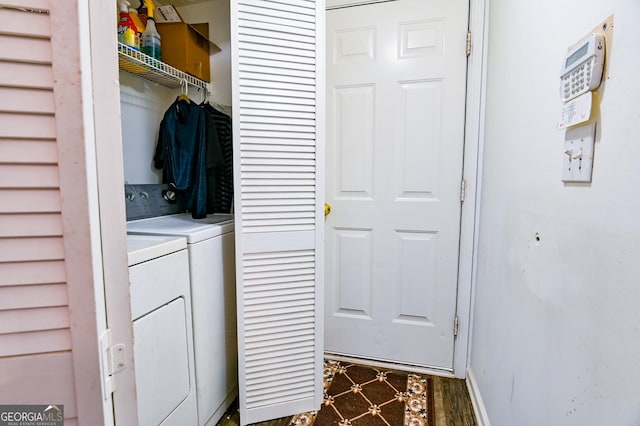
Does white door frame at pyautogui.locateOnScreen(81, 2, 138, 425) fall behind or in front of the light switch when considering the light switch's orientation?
in front

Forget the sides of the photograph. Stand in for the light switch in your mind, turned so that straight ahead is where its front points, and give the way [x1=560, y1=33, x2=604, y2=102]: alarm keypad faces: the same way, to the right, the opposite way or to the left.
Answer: the same way

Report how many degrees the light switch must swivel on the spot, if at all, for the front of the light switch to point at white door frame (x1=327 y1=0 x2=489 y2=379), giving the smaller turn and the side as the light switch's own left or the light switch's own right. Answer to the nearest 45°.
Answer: approximately 90° to the light switch's own right

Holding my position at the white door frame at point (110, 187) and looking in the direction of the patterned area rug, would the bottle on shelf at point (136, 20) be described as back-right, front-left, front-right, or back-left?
front-left

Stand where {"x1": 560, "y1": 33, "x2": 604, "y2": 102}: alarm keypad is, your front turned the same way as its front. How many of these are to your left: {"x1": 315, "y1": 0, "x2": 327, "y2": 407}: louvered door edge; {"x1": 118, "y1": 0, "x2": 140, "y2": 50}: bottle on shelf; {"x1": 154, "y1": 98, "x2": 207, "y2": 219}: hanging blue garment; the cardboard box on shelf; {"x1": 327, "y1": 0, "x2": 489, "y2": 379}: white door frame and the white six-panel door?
0

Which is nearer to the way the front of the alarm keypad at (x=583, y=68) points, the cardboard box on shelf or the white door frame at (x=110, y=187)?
the white door frame

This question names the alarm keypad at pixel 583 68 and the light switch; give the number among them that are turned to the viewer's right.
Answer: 0

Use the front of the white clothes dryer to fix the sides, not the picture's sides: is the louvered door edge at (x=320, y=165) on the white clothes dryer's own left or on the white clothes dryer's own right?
on the white clothes dryer's own left

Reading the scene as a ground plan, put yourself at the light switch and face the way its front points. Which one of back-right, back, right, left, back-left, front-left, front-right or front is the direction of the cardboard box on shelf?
front-right

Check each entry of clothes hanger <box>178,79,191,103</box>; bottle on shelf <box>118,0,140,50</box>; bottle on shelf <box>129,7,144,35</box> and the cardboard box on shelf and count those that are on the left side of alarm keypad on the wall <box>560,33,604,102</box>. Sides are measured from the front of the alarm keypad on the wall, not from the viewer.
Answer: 0

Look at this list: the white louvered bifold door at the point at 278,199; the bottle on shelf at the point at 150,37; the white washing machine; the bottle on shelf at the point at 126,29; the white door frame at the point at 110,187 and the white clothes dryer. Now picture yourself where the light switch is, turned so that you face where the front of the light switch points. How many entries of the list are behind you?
0

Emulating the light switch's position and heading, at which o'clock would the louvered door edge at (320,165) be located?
The louvered door edge is roughly at 2 o'clock from the light switch.

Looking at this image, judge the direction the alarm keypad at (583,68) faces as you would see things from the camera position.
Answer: facing the viewer and to the left of the viewer

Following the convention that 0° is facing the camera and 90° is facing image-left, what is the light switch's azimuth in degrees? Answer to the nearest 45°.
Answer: approximately 45°

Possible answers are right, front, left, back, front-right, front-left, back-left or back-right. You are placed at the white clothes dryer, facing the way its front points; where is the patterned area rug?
front-left

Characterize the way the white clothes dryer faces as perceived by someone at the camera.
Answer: facing the viewer and to the right of the viewer

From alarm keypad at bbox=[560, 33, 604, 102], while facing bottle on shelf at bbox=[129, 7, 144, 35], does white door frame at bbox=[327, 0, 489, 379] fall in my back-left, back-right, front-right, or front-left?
front-right

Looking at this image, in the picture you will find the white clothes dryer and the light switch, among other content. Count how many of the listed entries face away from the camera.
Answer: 0

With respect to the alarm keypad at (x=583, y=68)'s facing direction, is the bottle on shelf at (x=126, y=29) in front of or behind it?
in front
